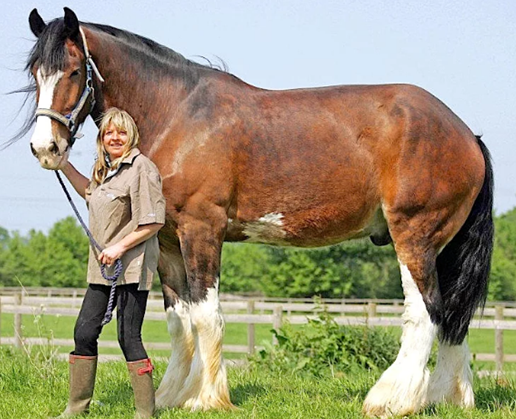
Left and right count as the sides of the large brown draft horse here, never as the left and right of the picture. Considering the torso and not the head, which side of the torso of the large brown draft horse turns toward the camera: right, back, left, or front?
left

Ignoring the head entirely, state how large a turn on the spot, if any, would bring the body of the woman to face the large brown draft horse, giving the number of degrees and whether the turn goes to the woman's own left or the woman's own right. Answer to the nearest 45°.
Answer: approximately 135° to the woman's own left

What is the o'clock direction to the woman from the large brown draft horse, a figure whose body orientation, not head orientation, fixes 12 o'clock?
The woman is roughly at 11 o'clock from the large brown draft horse.

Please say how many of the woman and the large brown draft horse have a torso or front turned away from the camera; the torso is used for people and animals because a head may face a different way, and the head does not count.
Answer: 0
